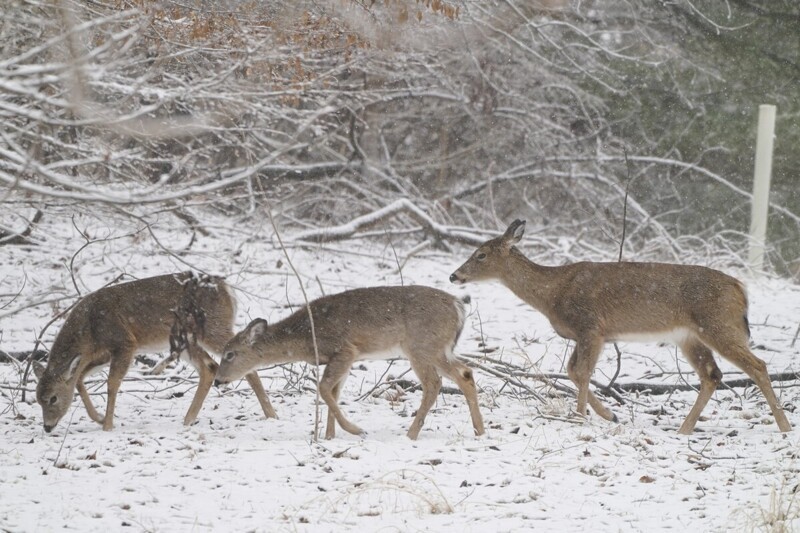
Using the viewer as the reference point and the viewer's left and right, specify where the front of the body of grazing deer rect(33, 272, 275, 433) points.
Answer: facing to the left of the viewer

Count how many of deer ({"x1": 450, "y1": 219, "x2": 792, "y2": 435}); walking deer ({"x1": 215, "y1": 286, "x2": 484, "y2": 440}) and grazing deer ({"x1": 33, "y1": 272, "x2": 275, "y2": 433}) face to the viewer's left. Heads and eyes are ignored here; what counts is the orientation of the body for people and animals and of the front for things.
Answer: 3

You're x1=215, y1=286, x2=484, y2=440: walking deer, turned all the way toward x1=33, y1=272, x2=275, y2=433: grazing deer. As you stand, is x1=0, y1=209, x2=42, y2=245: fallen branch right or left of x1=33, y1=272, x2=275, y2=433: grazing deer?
right

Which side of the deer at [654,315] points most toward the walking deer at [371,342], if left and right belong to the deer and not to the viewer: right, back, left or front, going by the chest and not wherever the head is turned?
front

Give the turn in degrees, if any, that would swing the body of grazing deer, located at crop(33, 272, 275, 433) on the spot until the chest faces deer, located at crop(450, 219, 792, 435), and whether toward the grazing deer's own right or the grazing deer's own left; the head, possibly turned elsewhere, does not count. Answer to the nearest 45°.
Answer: approximately 180°

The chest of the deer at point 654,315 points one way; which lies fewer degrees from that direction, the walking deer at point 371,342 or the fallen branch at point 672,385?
the walking deer

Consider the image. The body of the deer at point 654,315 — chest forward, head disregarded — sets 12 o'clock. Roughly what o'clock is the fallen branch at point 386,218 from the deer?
The fallen branch is roughly at 2 o'clock from the deer.

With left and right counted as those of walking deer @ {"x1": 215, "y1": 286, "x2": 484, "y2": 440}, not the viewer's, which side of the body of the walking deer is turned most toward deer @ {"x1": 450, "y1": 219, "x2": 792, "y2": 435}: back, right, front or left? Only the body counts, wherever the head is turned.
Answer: back

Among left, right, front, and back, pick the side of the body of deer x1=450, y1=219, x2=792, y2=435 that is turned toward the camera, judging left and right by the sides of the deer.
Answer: left

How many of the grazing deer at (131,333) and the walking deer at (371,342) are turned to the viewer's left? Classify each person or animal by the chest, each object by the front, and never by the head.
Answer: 2

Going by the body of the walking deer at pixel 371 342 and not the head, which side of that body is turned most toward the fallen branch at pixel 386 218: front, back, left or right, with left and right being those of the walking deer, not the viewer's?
right

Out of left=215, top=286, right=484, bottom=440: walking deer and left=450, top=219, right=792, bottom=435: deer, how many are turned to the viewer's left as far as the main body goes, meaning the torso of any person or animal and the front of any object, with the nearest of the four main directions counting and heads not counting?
2

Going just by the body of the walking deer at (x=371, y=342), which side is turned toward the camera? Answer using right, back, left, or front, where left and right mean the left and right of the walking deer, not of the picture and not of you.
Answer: left

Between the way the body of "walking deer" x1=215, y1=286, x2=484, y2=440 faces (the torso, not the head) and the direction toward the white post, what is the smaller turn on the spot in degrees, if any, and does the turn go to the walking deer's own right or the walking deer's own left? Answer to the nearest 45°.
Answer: approximately 135° to the walking deer's own right

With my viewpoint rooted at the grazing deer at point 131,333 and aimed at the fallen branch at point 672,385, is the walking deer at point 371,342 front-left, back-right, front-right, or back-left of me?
front-right
